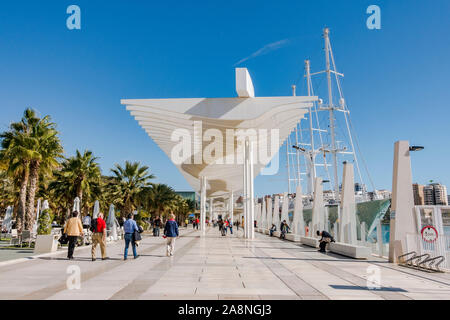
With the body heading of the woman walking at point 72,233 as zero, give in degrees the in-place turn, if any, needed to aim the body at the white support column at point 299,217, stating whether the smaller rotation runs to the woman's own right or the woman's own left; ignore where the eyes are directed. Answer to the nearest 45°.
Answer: approximately 45° to the woman's own right

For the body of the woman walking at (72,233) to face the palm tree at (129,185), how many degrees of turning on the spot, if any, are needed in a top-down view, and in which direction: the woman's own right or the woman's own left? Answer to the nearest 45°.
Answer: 0° — they already face it

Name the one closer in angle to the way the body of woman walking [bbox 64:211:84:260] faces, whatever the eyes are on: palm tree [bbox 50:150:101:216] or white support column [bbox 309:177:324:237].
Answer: the palm tree

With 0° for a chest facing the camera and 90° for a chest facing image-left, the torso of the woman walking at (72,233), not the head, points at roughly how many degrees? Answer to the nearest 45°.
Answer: approximately 180°

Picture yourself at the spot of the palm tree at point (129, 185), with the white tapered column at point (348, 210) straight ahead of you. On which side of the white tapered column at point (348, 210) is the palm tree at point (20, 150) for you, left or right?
right

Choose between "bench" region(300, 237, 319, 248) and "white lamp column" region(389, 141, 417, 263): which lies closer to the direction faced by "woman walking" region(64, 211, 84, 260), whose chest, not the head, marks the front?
the bench

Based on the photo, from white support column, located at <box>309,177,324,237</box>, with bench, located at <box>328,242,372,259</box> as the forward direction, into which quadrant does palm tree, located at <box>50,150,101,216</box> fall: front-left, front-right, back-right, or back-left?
back-right
